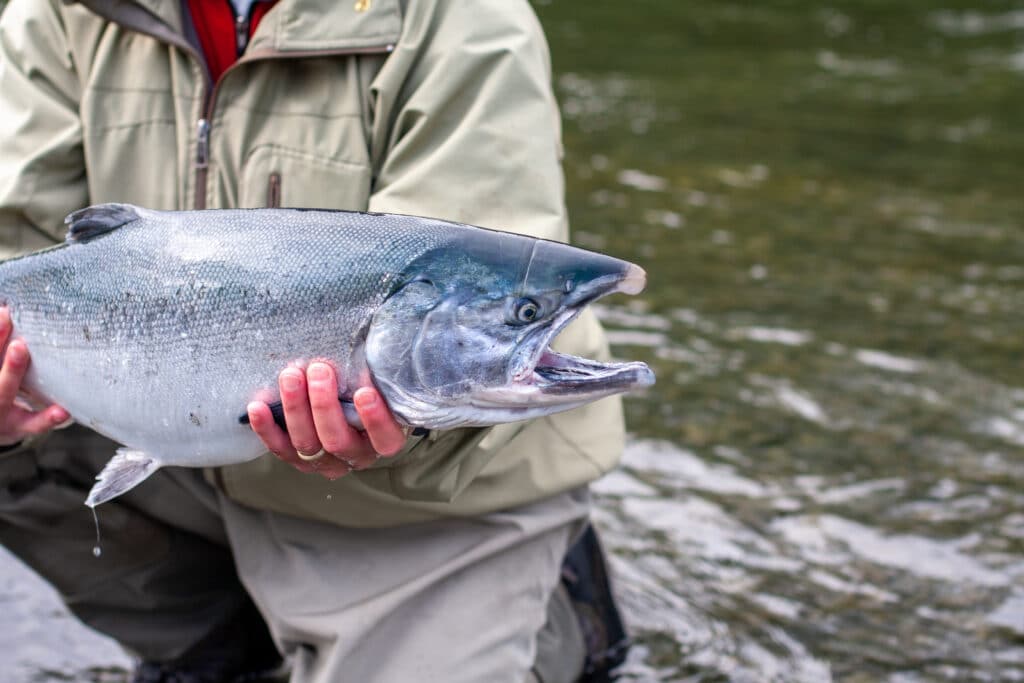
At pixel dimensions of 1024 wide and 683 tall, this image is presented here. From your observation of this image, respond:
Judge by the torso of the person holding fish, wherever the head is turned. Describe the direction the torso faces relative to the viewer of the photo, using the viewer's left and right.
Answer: facing the viewer
